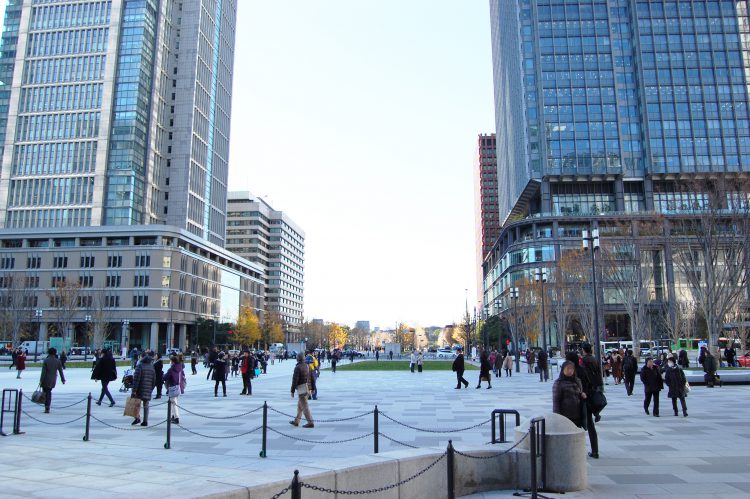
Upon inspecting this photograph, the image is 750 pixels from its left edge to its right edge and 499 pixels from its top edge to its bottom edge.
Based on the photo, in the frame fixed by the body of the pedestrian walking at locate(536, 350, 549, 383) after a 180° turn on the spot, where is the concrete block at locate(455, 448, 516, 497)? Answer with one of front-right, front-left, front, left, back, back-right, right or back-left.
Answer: front

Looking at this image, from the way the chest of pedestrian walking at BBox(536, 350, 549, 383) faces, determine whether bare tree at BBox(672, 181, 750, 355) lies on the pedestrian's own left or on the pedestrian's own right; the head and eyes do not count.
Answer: on the pedestrian's own right

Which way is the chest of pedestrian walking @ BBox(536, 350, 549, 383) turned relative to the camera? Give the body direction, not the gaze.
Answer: away from the camera

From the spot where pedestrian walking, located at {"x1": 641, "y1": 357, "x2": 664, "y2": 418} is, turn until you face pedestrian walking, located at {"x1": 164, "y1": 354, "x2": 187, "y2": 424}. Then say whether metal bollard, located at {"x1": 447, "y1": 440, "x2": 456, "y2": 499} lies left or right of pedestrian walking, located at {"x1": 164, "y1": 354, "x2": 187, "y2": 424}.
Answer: left

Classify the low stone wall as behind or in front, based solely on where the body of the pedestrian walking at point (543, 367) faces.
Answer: behind
